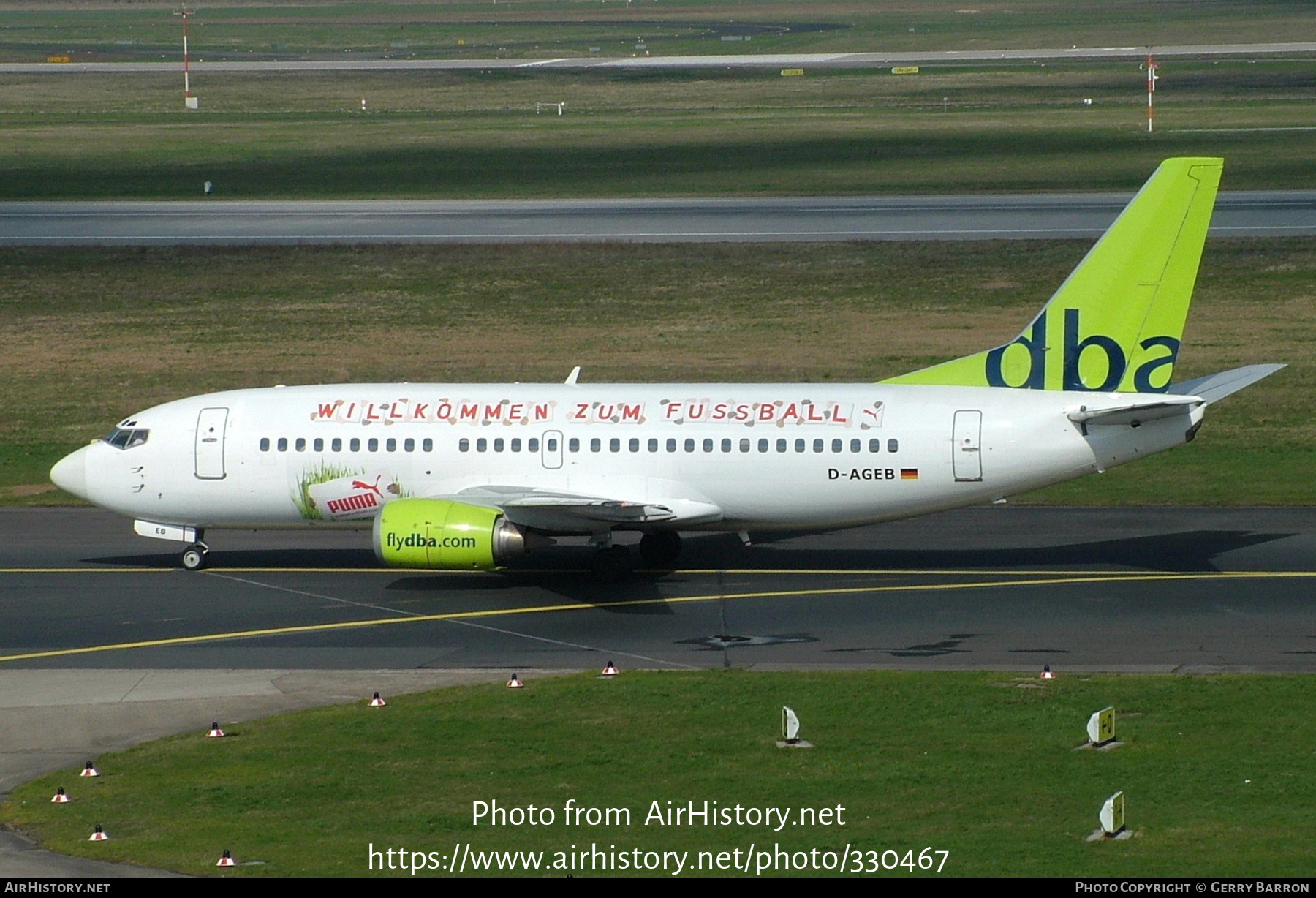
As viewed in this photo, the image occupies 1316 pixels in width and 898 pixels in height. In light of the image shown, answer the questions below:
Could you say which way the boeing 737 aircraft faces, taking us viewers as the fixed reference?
facing to the left of the viewer

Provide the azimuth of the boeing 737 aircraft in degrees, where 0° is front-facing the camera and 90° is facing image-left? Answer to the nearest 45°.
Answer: approximately 90°
